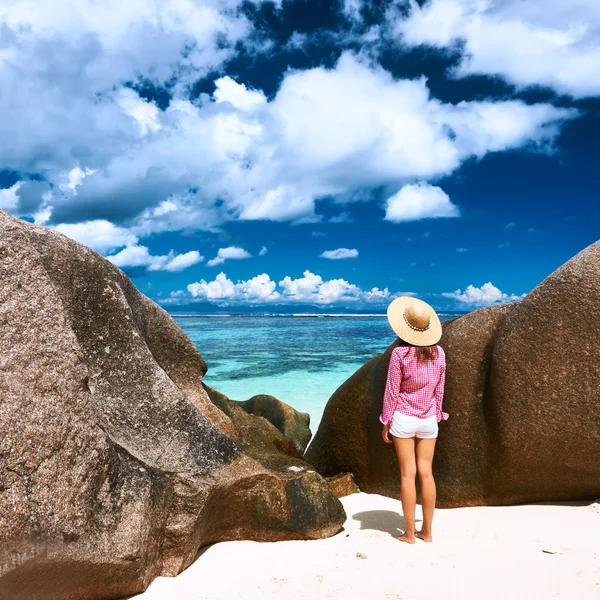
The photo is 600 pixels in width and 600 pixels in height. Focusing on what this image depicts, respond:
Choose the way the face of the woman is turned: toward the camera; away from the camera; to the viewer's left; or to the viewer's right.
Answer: away from the camera

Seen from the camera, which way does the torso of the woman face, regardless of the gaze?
away from the camera

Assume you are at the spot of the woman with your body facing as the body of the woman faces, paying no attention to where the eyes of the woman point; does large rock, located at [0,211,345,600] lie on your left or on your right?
on your left
